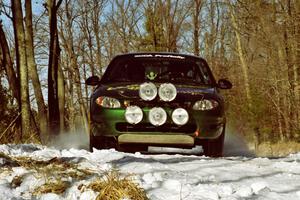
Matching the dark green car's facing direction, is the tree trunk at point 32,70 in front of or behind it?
behind

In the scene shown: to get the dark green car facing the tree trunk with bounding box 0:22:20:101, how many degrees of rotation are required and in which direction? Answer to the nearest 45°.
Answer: approximately 135° to its right

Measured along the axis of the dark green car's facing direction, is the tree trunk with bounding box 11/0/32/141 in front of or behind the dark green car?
behind

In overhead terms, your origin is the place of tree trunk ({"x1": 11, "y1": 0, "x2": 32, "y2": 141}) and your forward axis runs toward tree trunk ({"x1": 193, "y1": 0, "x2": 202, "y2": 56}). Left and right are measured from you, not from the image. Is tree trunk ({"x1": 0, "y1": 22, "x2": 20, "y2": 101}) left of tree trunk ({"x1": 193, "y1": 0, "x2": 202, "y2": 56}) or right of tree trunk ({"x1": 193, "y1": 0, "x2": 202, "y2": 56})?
left

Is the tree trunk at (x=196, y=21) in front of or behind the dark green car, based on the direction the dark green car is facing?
behind

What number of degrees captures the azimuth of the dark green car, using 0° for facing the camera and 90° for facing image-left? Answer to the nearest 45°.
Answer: approximately 0°
